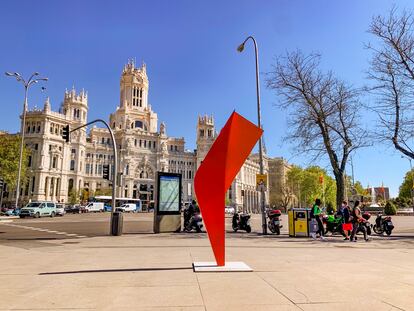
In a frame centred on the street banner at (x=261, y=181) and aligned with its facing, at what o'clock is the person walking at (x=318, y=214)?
The person walking is roughly at 10 o'clock from the street banner.

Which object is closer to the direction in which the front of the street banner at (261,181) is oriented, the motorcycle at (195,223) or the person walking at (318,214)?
the person walking

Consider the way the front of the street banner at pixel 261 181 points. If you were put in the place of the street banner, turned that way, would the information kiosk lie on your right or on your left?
on your right

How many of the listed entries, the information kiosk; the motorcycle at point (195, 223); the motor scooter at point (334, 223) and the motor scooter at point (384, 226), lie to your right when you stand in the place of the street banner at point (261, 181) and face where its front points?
2

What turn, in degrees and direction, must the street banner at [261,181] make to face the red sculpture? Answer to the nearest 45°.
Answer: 0° — it already faces it

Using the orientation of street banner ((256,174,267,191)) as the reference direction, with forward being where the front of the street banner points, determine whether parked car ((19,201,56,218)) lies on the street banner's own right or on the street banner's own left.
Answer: on the street banner's own right

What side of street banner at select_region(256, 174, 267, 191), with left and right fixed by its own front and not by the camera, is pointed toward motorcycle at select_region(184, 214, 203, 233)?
right

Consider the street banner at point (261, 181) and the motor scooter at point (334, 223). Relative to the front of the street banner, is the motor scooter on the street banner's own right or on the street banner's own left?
on the street banner's own left

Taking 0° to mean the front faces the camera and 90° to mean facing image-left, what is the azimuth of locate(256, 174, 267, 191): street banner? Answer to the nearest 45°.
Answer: approximately 0°
